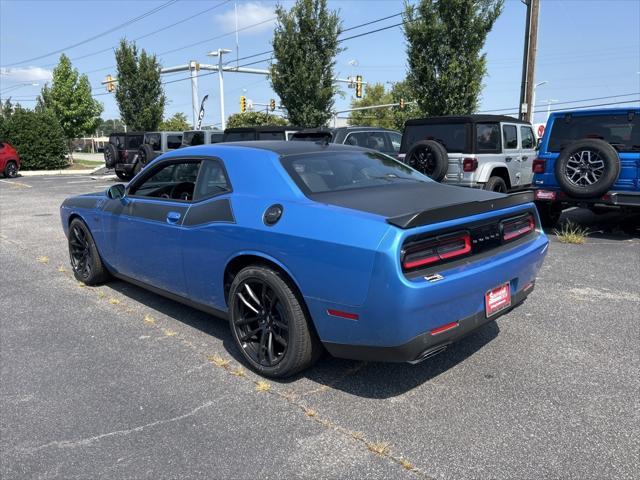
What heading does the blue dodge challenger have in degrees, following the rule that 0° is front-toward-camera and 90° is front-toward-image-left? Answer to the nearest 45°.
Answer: approximately 135°

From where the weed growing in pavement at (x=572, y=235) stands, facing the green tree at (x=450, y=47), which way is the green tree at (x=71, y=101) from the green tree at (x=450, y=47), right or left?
left

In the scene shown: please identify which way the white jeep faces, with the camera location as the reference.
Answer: facing away from the viewer and to the right of the viewer

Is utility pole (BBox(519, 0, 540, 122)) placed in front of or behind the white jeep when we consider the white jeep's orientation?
in front

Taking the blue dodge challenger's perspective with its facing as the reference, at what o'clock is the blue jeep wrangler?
The blue jeep wrangler is roughly at 3 o'clock from the blue dodge challenger.

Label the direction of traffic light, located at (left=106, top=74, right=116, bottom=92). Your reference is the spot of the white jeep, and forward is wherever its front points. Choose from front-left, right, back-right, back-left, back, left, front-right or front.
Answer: left

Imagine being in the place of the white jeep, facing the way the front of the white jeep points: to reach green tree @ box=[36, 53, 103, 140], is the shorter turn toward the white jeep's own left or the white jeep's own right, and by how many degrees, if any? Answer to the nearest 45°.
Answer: approximately 90° to the white jeep's own left

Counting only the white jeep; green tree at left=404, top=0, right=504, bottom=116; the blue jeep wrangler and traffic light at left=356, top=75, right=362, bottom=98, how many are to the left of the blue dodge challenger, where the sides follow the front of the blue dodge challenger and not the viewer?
0

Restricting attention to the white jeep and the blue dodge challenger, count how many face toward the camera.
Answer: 0

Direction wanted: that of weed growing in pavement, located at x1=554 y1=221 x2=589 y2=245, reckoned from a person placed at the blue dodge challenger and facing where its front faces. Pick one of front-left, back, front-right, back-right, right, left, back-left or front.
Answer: right

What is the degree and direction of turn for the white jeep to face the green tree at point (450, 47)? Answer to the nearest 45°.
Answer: approximately 45° to its left

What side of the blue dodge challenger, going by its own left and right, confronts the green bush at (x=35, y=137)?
front

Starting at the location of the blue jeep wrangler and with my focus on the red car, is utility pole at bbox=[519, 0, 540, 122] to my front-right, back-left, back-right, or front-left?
front-right

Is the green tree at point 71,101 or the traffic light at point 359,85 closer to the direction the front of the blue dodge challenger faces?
the green tree

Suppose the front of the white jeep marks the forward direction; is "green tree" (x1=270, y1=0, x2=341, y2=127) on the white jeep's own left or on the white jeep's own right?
on the white jeep's own left

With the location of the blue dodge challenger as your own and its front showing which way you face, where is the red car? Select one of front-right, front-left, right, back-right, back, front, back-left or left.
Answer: front

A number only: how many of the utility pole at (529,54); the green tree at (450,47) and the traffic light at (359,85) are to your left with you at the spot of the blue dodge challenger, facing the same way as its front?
0

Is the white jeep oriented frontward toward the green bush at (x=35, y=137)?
no
